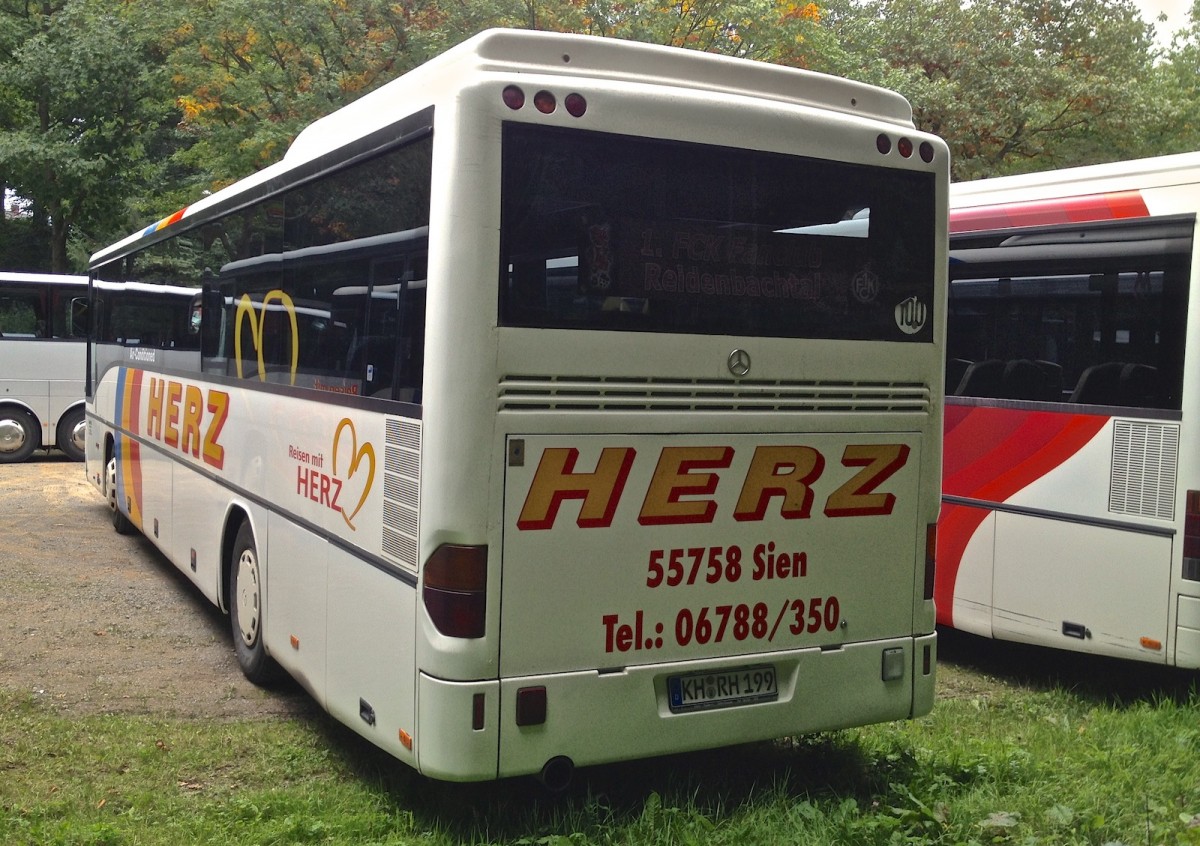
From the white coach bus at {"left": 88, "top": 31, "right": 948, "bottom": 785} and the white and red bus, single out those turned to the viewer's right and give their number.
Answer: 0

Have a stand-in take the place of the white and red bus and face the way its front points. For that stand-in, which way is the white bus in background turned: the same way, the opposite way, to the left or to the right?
to the left

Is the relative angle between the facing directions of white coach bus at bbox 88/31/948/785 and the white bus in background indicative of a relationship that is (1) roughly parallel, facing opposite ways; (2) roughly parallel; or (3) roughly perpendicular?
roughly perpendicular

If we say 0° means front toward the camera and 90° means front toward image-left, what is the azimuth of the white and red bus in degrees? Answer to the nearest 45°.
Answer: approximately 135°

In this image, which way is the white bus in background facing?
to the viewer's left

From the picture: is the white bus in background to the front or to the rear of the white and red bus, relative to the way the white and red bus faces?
to the front

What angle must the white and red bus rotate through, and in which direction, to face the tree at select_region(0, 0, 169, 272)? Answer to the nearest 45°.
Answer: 0° — it already faces it

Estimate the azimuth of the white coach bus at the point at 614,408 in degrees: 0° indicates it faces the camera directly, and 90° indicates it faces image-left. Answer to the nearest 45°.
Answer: approximately 135°

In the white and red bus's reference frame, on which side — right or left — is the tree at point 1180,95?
on its right

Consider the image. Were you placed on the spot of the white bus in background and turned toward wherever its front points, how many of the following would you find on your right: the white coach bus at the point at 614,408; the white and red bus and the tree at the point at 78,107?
1
